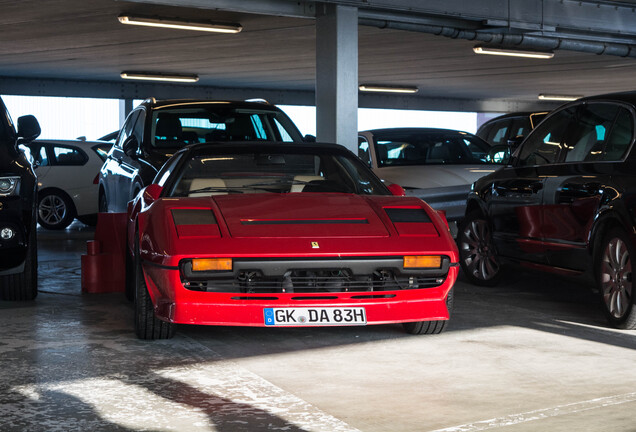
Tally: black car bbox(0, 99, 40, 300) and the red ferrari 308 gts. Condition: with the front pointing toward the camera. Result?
2

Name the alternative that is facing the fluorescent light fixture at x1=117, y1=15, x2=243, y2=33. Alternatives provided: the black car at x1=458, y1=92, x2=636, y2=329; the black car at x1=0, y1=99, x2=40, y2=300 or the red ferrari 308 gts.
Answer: the black car at x1=458, y1=92, x2=636, y2=329

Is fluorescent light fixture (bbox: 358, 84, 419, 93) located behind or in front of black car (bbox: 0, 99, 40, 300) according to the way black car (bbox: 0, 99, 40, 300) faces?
behind

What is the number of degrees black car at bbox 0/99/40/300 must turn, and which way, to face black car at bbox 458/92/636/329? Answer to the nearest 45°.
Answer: approximately 45° to its left

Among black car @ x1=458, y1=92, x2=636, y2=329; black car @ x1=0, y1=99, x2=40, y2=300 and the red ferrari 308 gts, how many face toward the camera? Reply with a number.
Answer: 2

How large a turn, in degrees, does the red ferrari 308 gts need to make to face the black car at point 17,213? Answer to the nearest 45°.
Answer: approximately 135° to its right

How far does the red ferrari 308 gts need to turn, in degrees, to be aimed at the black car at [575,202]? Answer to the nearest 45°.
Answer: approximately 135° to its left

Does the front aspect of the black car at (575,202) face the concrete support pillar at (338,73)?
yes

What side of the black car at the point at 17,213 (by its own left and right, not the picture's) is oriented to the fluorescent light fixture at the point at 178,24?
back

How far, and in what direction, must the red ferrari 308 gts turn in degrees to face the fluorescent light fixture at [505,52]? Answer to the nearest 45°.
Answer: approximately 180°
